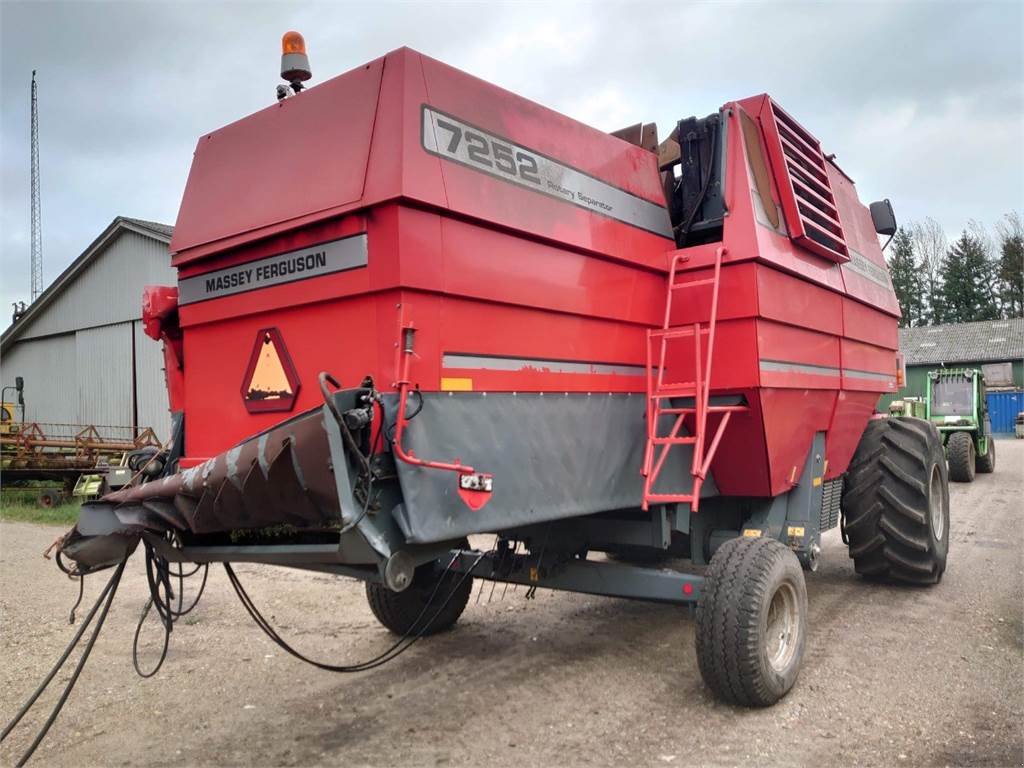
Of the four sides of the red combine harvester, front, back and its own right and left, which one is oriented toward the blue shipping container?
front

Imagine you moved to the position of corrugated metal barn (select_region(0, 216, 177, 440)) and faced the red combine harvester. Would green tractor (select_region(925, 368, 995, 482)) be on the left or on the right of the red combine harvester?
left

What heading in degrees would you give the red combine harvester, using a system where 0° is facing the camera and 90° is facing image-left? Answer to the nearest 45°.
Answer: approximately 225°

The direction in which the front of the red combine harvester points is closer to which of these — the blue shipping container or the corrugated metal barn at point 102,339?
the blue shipping container

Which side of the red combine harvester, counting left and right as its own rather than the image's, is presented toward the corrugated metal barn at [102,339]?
left

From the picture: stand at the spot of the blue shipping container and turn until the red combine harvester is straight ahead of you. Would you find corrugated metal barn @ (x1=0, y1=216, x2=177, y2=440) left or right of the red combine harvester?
right

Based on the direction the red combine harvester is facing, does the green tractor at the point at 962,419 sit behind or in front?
in front

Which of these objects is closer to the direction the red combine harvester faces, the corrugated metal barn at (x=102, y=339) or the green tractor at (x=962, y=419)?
the green tractor
